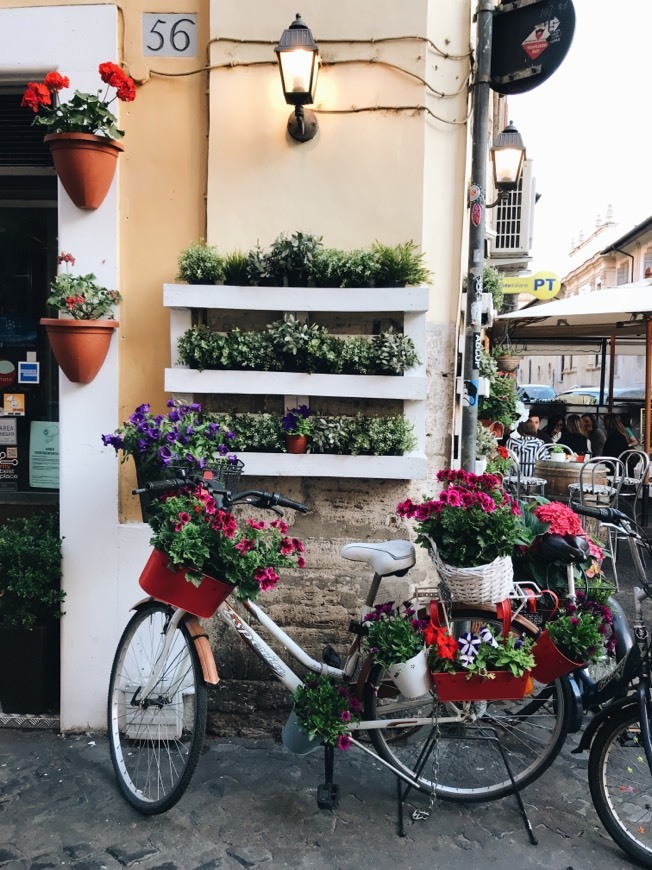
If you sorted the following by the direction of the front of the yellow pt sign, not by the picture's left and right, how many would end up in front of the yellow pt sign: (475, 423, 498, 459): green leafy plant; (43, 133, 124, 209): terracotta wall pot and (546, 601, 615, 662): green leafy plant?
3

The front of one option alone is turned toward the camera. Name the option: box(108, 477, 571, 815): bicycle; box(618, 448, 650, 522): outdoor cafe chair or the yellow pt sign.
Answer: the yellow pt sign

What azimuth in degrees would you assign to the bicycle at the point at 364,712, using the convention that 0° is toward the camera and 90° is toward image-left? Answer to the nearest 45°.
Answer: approximately 90°

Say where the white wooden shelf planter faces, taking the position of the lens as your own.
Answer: facing the viewer

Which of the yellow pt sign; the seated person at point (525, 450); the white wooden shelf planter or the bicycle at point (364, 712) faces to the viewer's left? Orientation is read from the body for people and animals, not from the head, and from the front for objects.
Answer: the bicycle

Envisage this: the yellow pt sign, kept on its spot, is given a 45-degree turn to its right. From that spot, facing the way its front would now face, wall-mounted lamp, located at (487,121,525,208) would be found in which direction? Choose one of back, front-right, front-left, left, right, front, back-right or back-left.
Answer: front-left

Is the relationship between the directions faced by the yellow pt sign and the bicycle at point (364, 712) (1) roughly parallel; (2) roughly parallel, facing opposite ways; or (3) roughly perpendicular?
roughly perpendicular

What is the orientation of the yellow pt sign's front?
toward the camera
